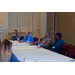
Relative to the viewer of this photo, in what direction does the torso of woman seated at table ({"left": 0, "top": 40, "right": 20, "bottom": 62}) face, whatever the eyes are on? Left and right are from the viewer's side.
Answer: facing away from the viewer and to the right of the viewer

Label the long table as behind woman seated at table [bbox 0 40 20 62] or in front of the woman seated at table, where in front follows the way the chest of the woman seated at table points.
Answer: in front
